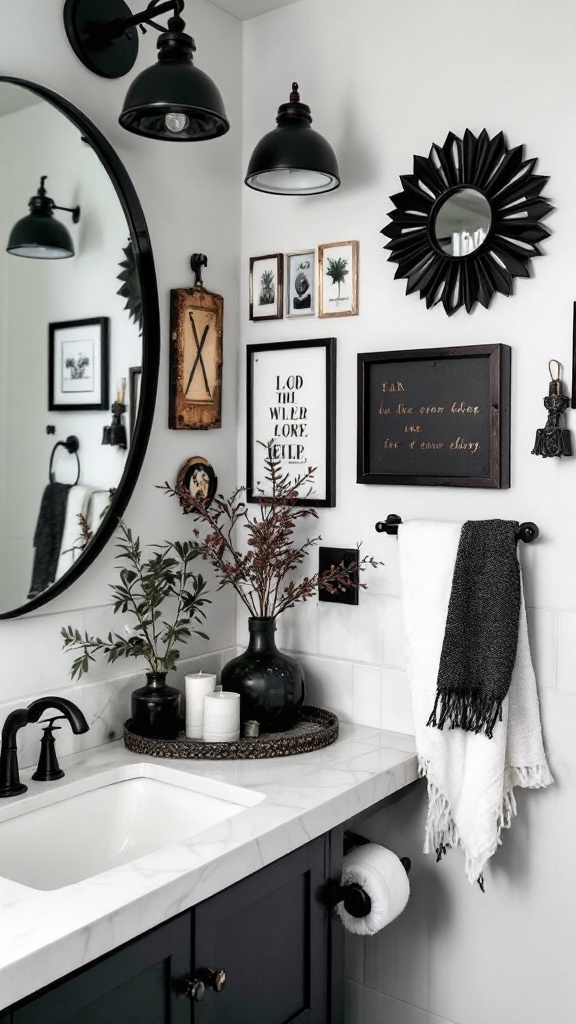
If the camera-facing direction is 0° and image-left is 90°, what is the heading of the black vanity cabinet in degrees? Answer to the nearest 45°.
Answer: approximately 315°

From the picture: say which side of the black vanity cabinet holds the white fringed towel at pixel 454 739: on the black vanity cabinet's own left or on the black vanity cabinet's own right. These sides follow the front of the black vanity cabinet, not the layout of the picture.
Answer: on the black vanity cabinet's own left

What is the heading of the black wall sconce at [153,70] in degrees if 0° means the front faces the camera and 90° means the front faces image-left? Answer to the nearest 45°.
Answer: approximately 315°

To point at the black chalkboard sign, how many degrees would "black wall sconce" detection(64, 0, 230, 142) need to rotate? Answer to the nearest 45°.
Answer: approximately 45° to its left
